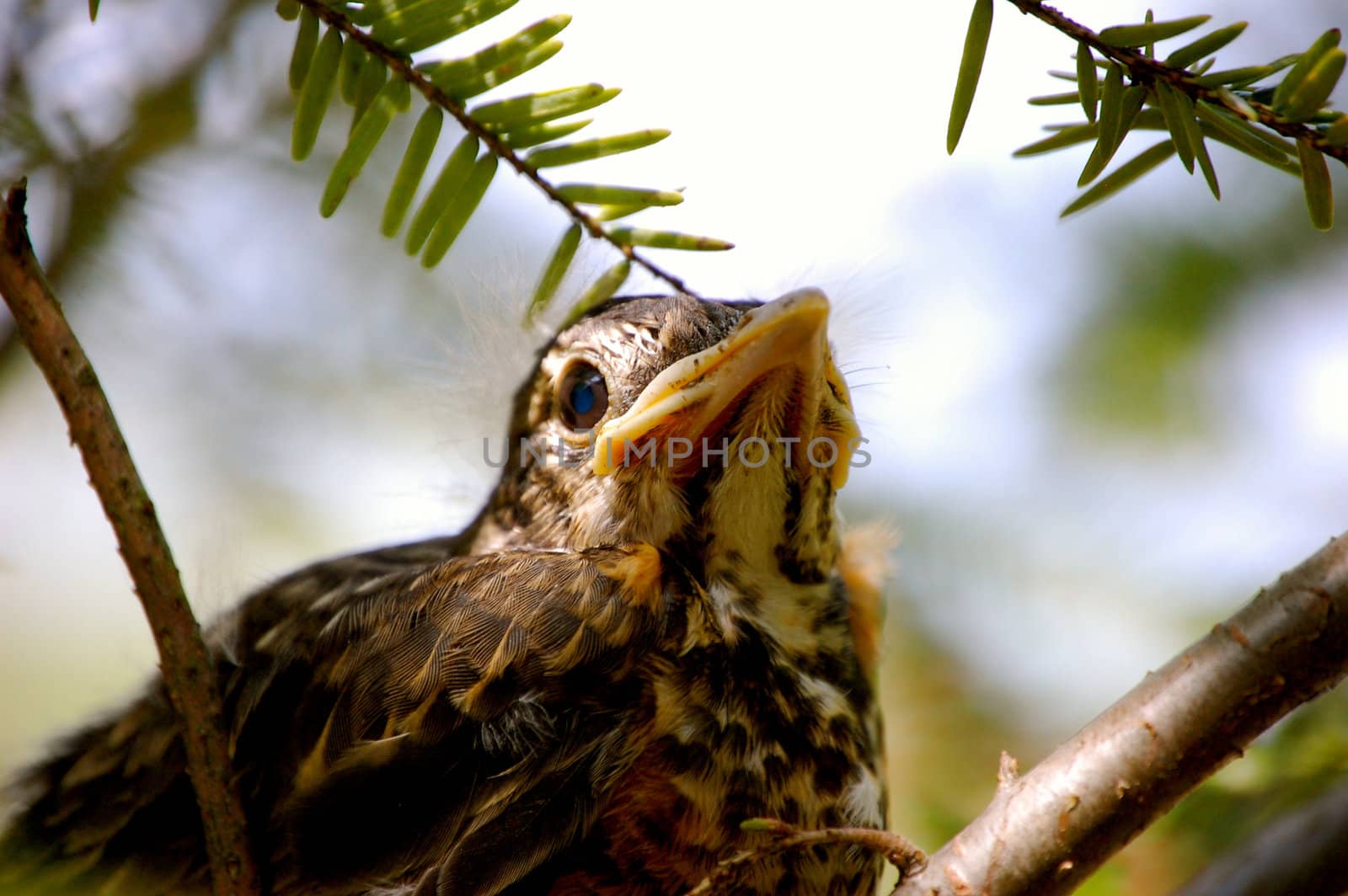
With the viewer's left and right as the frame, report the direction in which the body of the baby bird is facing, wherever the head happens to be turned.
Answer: facing the viewer and to the right of the viewer

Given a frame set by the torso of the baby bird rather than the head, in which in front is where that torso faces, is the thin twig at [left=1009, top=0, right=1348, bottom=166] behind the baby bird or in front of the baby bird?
in front
